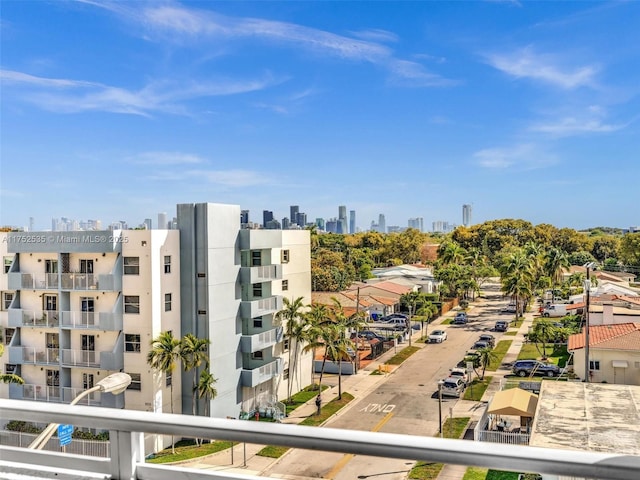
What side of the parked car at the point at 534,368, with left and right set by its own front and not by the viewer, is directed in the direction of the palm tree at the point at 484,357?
back

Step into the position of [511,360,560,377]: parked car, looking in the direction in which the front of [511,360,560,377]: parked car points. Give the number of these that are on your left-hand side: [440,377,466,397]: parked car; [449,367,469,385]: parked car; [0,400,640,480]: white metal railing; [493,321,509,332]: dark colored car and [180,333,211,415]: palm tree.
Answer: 1

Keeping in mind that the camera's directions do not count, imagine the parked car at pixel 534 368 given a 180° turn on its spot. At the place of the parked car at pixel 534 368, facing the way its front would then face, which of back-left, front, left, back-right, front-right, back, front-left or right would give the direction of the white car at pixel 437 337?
front-right

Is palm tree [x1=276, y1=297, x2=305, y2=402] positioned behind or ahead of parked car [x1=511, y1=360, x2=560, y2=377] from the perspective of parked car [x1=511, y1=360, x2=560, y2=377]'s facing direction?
behind

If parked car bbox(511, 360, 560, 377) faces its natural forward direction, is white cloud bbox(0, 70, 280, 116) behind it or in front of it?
behind

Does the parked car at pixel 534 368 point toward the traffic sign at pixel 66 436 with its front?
no

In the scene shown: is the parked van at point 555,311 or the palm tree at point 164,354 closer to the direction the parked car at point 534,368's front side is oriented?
the parked van

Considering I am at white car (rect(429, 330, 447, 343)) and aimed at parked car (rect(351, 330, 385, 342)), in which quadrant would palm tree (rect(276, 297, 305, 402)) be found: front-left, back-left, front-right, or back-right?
front-left

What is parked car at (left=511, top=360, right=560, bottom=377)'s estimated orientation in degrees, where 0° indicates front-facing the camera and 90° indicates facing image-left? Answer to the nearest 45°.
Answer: approximately 270°

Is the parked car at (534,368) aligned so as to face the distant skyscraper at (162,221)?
no

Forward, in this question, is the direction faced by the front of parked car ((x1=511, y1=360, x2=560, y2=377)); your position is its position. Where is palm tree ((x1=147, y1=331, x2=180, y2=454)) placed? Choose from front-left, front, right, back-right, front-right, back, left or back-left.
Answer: back-right
